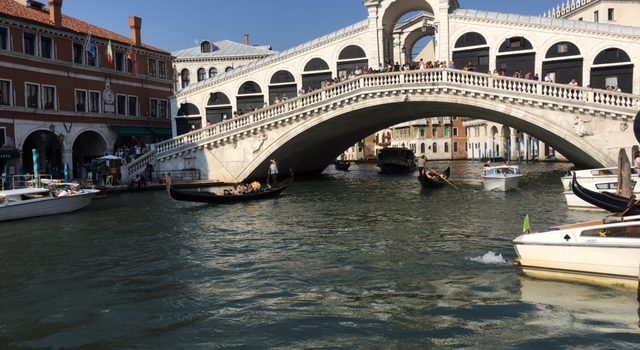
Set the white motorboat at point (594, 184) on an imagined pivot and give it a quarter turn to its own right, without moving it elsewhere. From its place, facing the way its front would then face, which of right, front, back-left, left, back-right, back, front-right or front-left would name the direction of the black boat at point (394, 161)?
front-left

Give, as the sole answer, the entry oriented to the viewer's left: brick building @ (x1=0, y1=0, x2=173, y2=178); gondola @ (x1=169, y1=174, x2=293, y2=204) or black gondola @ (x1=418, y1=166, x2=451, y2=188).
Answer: the gondola

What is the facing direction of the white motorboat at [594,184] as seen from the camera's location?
facing to the left of the viewer

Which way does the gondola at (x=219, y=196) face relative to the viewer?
to the viewer's left

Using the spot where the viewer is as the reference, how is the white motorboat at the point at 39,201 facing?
facing to the right of the viewer

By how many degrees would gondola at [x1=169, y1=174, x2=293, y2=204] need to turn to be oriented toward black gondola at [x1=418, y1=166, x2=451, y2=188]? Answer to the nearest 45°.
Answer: approximately 135° to its right

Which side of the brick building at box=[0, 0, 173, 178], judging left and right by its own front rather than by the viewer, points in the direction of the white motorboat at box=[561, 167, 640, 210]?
front

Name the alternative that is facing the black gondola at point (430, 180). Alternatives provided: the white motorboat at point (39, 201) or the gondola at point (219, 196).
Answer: the white motorboat

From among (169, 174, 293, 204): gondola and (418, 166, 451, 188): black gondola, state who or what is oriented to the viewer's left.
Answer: the gondola

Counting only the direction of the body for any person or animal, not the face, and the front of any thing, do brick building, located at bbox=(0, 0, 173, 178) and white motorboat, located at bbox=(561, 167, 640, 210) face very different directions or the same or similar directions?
very different directions

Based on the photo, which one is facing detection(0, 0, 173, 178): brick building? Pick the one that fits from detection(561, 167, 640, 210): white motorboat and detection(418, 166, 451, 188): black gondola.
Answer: the white motorboat

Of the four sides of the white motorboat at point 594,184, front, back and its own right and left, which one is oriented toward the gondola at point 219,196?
front

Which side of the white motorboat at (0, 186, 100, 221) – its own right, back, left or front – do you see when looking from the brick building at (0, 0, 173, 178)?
left

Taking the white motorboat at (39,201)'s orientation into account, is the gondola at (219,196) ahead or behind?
ahead
